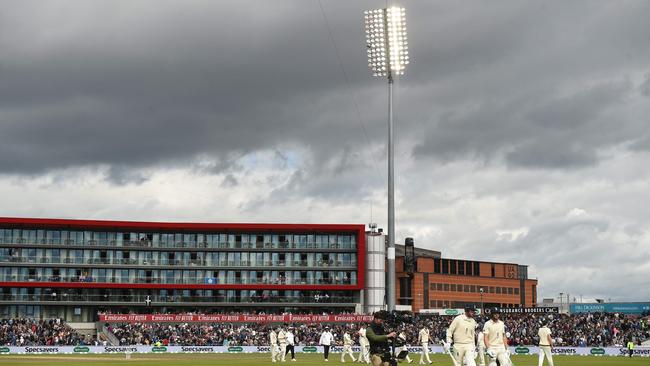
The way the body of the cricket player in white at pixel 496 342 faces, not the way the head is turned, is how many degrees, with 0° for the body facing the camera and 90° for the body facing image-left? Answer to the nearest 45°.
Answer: approximately 0°

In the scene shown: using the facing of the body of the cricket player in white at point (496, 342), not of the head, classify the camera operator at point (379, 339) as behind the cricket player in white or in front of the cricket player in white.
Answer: in front
